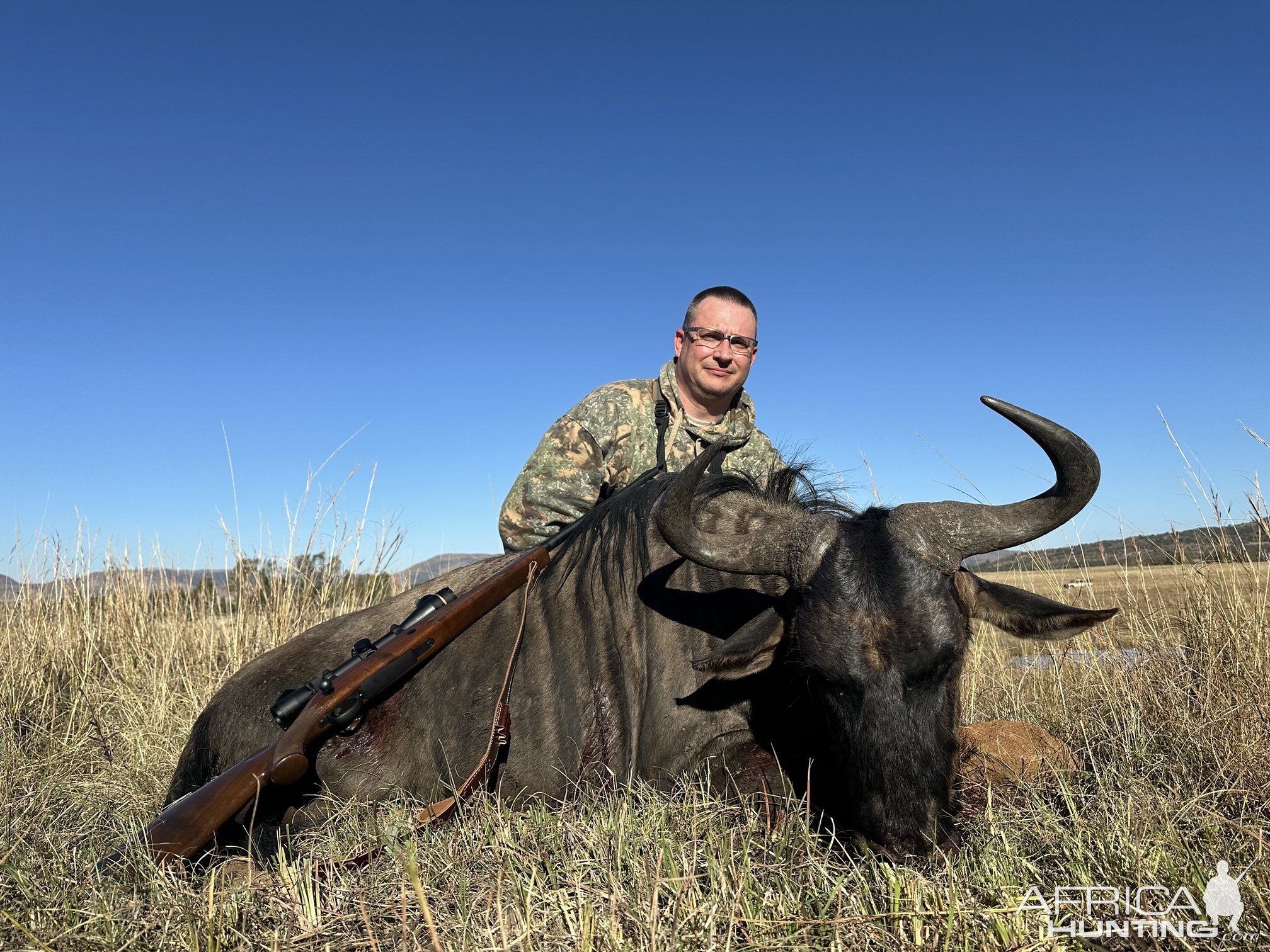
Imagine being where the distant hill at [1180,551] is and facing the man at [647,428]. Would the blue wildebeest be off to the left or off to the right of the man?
left

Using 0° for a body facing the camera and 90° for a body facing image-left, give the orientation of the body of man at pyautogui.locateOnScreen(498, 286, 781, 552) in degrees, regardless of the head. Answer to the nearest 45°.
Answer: approximately 315°

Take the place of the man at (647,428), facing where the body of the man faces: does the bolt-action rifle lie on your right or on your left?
on your right

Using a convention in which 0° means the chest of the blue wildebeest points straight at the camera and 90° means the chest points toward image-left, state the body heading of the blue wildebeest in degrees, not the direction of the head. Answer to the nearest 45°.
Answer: approximately 315°

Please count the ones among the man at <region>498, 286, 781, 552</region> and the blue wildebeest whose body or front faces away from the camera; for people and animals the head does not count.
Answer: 0

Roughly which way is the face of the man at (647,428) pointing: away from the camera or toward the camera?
toward the camera

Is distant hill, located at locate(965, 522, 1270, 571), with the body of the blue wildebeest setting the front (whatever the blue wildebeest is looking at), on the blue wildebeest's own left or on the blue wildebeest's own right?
on the blue wildebeest's own left
